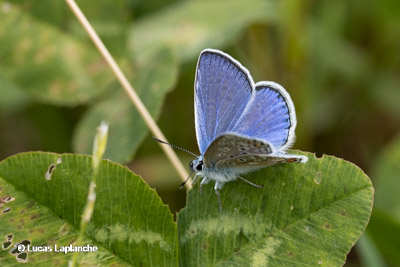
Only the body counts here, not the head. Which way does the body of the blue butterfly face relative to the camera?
to the viewer's left
